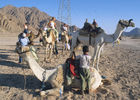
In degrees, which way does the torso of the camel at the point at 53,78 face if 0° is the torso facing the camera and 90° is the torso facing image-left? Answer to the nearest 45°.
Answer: approximately 90°

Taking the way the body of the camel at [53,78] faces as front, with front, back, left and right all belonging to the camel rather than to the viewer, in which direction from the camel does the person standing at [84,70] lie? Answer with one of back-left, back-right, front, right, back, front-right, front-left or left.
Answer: back

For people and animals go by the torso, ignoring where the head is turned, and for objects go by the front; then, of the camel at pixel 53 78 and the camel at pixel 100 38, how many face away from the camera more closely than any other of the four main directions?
0

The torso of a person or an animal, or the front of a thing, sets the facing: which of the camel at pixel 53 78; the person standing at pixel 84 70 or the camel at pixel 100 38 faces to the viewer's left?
the camel at pixel 53 78

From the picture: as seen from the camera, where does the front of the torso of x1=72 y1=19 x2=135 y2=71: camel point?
to the viewer's right

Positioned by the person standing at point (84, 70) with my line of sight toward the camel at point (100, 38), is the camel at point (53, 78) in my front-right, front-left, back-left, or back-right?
back-left

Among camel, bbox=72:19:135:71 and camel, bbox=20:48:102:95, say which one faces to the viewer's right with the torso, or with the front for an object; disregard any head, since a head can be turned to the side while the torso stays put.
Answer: camel, bbox=72:19:135:71

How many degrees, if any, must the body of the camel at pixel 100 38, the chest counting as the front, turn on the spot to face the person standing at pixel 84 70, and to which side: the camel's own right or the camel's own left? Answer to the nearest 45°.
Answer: approximately 90° to the camel's own right
